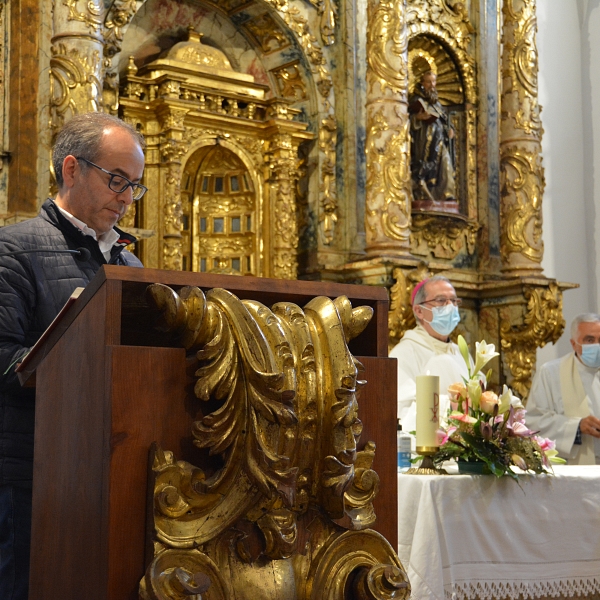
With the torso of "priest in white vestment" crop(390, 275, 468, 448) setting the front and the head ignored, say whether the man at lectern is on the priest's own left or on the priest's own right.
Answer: on the priest's own right

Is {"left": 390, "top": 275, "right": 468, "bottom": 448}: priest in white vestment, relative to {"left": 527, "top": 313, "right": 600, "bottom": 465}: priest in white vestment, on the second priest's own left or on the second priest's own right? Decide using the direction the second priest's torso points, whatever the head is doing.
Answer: on the second priest's own right

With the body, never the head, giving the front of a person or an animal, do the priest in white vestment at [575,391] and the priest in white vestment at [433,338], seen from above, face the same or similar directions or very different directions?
same or similar directions

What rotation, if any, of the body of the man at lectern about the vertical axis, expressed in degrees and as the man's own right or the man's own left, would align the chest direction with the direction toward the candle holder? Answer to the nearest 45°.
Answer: approximately 90° to the man's own left

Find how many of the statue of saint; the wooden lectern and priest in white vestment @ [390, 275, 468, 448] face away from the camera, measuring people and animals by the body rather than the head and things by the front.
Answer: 0

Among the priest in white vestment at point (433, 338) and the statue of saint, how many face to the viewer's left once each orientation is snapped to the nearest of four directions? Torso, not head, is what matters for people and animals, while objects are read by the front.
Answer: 0

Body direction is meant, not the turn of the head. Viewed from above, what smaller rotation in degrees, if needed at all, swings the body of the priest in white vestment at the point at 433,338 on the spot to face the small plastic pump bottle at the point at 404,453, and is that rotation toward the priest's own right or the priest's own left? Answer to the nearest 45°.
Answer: approximately 45° to the priest's own right

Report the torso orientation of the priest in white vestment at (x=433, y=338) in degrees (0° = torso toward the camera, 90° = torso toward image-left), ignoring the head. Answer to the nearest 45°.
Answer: approximately 315°

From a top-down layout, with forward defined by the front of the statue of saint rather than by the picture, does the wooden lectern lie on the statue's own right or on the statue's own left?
on the statue's own right

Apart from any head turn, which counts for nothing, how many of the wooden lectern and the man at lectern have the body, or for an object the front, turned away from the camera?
0

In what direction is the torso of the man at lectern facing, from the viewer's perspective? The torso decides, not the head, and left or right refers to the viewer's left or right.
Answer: facing the viewer and to the right of the viewer
